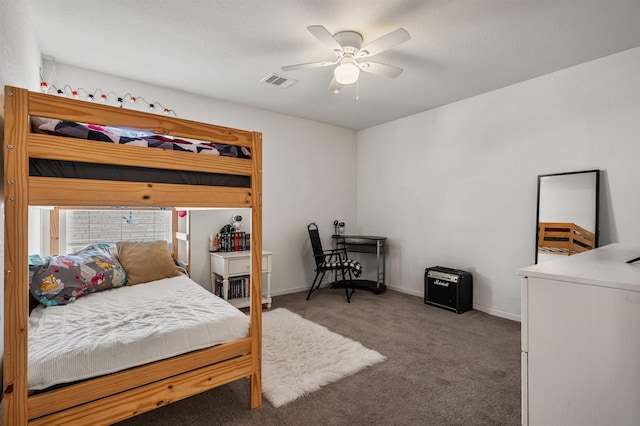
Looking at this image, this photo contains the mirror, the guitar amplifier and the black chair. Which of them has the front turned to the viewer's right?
the black chair

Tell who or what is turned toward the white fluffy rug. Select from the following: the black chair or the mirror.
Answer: the mirror

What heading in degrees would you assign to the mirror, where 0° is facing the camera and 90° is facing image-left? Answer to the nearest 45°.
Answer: approximately 45°

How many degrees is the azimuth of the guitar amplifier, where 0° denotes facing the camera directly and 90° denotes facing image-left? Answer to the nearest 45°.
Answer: approximately 45°

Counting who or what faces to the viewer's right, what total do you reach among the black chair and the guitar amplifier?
1

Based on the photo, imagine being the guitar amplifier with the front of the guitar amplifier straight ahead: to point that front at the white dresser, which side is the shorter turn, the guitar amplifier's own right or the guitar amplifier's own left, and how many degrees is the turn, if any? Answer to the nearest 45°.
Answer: approximately 45° to the guitar amplifier's own left

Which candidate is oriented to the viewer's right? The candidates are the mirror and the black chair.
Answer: the black chair

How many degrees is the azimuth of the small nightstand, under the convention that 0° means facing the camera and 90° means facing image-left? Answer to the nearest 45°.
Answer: approximately 315°

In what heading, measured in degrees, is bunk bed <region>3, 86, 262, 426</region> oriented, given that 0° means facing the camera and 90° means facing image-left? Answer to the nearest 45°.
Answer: approximately 315°

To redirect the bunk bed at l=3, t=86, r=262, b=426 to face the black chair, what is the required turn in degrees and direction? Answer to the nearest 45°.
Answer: approximately 90° to its left

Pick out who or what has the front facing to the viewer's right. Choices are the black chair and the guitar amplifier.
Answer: the black chair

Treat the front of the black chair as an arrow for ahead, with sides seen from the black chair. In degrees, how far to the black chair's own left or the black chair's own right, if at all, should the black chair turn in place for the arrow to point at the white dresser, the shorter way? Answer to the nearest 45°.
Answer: approximately 90° to the black chair's own right

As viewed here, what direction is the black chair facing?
to the viewer's right
